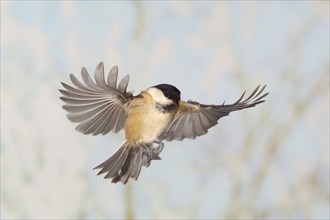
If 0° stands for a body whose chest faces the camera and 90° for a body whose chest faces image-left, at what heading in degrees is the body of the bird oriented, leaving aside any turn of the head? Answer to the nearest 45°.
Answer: approximately 315°

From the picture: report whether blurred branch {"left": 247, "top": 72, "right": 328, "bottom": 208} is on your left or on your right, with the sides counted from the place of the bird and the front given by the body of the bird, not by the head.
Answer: on your left
